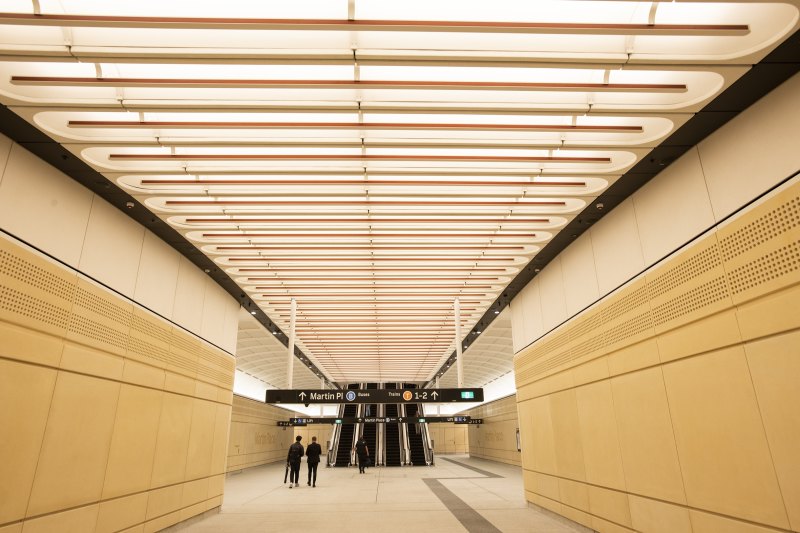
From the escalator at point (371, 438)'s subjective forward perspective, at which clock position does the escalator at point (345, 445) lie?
the escalator at point (345, 445) is roughly at 2 o'clock from the escalator at point (371, 438).

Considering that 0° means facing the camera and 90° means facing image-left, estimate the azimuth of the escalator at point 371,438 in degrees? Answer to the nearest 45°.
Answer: approximately 0°

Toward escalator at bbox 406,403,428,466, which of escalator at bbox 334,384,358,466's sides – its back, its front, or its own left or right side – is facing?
left

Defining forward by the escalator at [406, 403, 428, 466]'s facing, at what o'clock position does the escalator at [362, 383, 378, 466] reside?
the escalator at [362, 383, 378, 466] is roughly at 3 o'clock from the escalator at [406, 403, 428, 466].

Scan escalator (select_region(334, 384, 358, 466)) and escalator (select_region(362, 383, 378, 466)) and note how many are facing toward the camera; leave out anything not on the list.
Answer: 2

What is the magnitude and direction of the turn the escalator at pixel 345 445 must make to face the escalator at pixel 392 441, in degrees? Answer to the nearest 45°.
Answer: approximately 90° to its left

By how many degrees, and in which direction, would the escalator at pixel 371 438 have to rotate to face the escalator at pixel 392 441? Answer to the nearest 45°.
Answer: approximately 90° to its left
